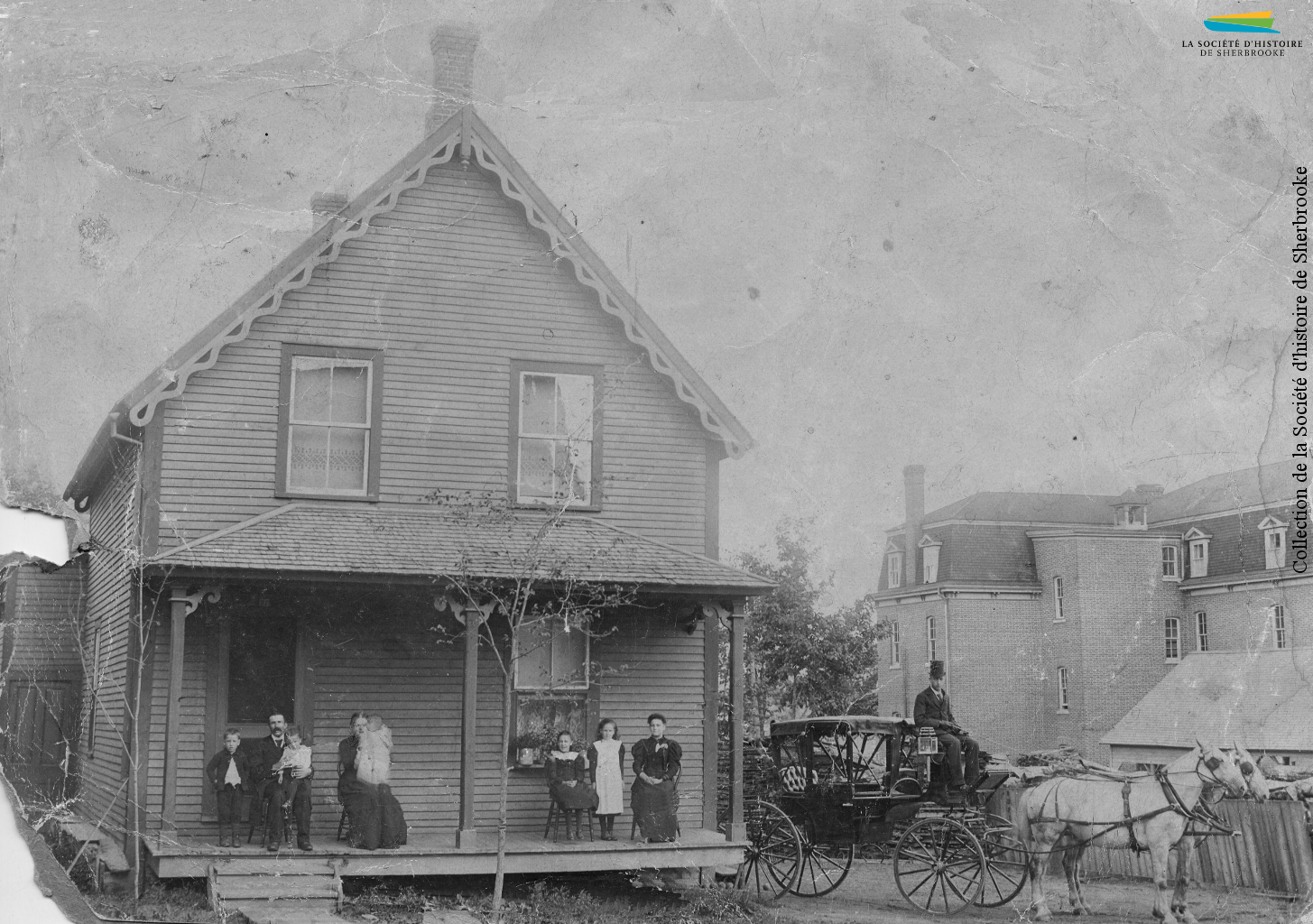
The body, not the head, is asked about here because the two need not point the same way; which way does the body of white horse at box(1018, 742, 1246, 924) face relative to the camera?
to the viewer's right

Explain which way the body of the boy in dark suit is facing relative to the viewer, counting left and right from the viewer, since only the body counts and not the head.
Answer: facing the viewer

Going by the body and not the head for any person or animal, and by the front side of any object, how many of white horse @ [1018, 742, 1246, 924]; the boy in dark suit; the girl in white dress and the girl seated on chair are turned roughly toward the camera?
3

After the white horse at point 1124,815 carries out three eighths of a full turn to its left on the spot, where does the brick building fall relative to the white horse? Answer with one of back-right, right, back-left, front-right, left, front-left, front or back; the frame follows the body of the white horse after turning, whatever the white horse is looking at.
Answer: front-right

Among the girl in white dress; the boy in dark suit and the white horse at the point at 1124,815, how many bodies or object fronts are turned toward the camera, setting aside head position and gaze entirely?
2

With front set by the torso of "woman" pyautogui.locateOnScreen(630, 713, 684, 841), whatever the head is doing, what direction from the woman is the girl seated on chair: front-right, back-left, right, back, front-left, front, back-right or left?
right

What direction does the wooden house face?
toward the camera

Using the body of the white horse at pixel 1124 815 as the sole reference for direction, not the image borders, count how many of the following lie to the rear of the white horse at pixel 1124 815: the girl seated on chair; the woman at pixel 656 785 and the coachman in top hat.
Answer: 3

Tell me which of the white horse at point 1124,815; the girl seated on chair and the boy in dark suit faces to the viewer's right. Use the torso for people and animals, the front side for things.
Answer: the white horse

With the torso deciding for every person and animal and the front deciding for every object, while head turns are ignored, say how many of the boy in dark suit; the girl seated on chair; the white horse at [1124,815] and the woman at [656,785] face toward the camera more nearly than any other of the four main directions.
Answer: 3

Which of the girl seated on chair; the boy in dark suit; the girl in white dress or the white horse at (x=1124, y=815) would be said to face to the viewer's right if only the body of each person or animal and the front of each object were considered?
the white horse
